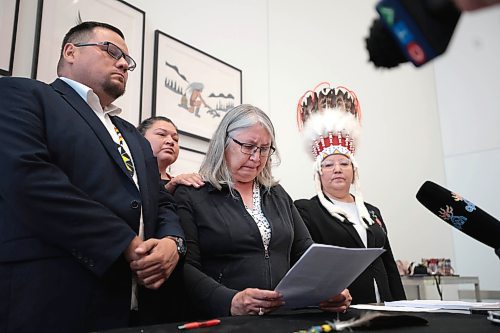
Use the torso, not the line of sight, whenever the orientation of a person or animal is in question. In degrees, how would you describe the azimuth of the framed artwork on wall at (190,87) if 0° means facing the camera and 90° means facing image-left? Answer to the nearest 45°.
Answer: approximately 315°

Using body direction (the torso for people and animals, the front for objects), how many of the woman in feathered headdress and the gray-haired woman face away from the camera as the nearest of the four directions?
0

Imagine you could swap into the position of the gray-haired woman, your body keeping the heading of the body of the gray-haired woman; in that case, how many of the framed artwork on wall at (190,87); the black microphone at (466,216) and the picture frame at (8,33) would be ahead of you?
1

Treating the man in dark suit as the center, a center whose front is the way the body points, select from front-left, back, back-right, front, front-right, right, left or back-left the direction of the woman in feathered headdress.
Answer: left

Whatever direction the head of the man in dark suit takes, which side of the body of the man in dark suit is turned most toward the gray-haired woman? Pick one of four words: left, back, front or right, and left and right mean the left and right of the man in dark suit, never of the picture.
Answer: left

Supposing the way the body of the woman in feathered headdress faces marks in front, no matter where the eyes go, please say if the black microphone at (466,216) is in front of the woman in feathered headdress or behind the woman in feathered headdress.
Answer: in front

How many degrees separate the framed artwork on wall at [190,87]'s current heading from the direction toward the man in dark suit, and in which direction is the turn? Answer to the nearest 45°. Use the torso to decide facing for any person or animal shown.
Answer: approximately 45° to its right

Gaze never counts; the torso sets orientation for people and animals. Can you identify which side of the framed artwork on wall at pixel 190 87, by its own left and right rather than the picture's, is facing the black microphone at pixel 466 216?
front

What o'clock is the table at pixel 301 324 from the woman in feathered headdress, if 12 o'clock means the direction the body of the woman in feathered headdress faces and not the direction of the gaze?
The table is roughly at 12 o'clock from the woman in feathered headdress.
